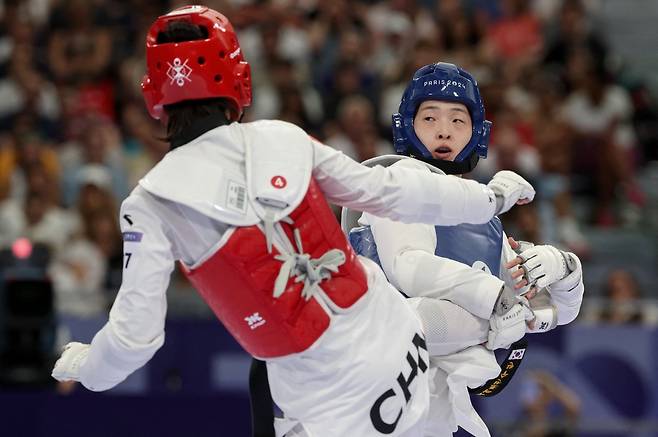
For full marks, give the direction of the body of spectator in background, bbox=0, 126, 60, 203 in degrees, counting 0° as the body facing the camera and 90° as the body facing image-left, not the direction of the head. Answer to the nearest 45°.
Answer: approximately 0°

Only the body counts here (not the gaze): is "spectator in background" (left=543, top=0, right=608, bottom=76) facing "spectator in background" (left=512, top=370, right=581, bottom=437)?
yes

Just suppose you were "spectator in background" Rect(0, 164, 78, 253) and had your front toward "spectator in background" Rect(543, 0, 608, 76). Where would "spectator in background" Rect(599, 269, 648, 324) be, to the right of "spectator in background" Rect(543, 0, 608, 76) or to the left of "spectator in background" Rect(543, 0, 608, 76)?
right

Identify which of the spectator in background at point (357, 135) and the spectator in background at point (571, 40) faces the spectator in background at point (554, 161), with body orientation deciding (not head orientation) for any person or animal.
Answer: the spectator in background at point (571, 40)
